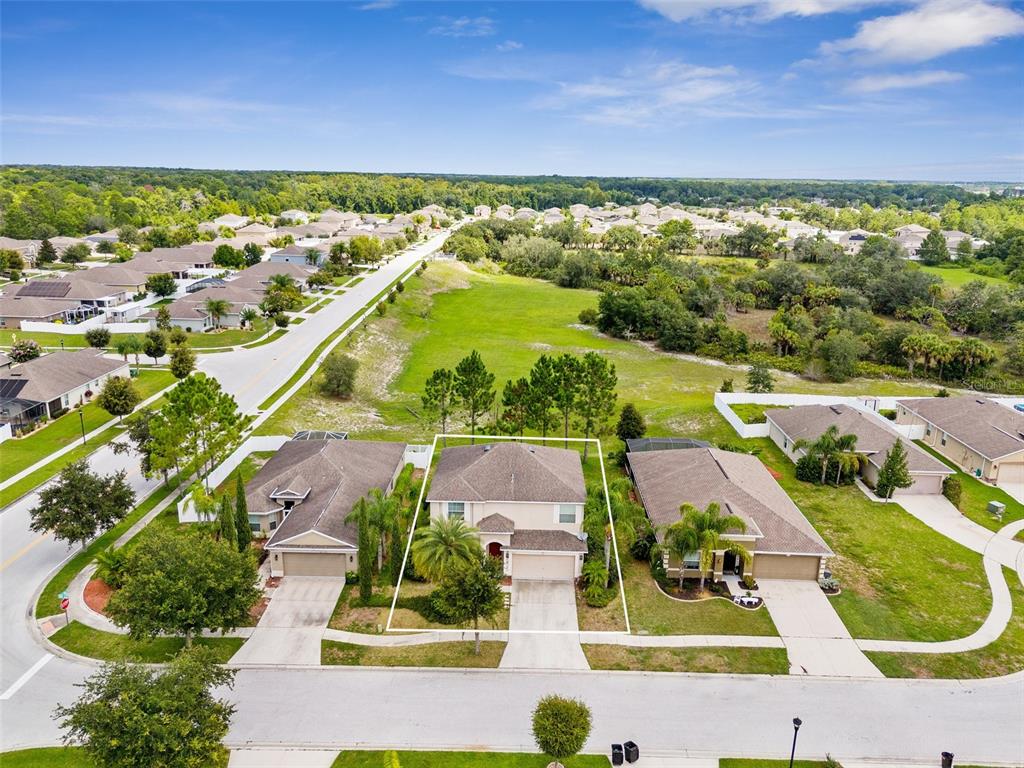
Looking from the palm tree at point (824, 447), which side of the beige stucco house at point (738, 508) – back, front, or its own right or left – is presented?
left

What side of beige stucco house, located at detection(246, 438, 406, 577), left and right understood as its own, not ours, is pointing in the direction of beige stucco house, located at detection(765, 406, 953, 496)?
left

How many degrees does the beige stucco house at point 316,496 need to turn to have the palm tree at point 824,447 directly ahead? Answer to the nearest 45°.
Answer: approximately 90° to its left

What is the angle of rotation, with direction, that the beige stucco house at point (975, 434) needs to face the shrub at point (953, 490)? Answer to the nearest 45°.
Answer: approximately 45° to its right

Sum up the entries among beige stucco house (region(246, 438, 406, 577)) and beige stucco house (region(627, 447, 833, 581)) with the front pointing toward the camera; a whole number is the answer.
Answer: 2

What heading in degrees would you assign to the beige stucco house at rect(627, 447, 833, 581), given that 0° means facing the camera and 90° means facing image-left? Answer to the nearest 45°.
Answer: approximately 0°

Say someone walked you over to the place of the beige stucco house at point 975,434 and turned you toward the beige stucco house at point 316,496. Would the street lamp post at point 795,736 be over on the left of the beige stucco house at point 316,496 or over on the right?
left

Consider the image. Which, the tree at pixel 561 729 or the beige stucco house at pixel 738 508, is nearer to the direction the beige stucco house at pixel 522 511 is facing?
the tree

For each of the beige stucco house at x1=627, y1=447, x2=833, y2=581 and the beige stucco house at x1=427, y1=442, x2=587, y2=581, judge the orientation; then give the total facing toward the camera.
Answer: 2

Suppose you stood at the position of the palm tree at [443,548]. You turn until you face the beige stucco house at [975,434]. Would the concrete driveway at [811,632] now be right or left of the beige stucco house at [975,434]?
right

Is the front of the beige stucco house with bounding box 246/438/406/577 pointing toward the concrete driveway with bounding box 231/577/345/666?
yes
